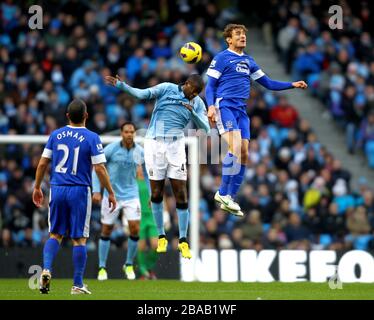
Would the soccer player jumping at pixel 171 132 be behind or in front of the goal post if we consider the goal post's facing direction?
in front
